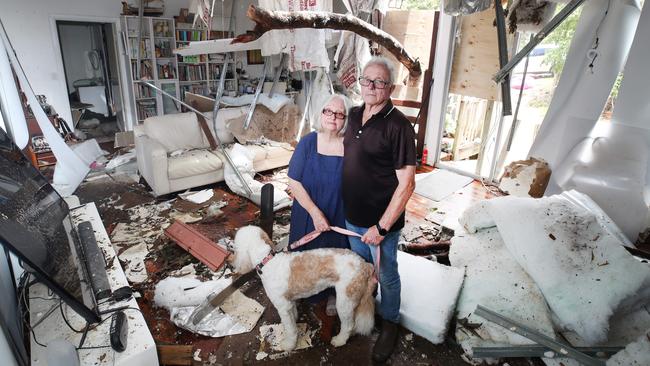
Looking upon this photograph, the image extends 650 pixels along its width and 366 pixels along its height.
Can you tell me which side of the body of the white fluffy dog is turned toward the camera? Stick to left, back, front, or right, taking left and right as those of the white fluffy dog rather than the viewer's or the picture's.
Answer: left

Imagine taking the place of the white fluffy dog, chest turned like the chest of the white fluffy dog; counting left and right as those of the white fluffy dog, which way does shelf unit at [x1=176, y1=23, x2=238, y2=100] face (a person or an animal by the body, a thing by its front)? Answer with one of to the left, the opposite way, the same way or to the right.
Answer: to the left

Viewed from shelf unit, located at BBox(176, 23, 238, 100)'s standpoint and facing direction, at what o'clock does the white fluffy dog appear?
The white fluffy dog is roughly at 12 o'clock from the shelf unit.

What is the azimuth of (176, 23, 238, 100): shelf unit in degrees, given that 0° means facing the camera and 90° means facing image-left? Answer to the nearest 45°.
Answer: approximately 0°

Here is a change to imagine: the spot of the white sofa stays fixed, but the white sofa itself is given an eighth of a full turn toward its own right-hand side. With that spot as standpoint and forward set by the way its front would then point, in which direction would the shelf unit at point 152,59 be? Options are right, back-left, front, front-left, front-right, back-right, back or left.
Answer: back

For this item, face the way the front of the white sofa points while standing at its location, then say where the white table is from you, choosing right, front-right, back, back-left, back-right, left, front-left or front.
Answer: front-right

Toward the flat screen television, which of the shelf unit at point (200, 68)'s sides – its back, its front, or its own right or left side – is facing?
front

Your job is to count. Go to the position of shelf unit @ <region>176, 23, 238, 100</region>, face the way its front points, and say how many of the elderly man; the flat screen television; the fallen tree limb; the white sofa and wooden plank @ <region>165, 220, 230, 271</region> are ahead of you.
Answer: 5

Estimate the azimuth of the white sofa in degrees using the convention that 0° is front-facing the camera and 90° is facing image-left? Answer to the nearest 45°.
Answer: approximately 315°

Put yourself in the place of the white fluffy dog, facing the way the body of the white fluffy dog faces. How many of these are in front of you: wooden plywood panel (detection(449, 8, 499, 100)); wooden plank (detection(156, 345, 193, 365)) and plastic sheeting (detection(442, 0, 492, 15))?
1

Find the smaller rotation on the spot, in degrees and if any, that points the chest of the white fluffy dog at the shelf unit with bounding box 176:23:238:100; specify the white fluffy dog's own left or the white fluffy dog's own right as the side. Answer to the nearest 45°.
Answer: approximately 90° to the white fluffy dog's own right
